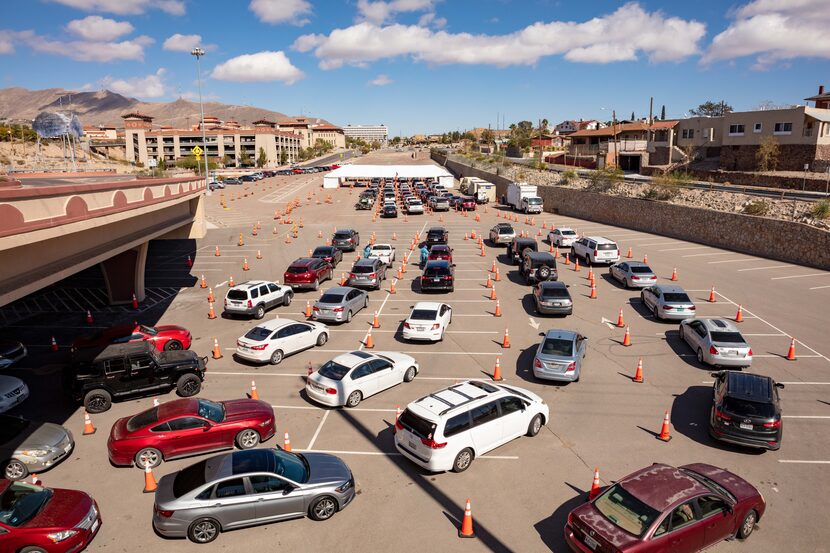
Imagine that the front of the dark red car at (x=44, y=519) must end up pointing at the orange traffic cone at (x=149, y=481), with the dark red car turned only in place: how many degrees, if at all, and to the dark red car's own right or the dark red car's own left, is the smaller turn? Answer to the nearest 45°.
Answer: approximately 90° to the dark red car's own left

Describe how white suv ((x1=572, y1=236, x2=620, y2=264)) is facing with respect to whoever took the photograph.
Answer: facing away from the viewer and to the left of the viewer

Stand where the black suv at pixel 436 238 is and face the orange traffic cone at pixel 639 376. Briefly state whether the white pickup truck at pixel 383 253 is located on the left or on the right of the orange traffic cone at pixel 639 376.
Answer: right

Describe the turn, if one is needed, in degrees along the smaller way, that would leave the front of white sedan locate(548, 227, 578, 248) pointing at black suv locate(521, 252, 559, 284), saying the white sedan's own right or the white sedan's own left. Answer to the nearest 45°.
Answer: approximately 135° to the white sedan's own left

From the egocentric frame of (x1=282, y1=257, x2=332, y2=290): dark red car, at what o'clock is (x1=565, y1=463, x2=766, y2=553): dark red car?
(x1=565, y1=463, x2=766, y2=553): dark red car is roughly at 4 o'clock from (x1=282, y1=257, x2=332, y2=290): dark red car.

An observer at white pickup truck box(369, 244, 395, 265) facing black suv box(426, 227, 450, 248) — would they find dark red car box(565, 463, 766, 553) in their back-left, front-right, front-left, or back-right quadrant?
back-right

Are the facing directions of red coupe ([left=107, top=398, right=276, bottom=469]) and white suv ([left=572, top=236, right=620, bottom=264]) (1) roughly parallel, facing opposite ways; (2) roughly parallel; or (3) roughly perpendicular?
roughly perpendicular

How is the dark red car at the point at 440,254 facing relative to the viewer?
away from the camera
